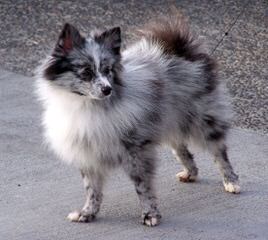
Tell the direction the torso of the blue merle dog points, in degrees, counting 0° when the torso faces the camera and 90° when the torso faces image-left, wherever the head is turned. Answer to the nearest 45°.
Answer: approximately 45°
